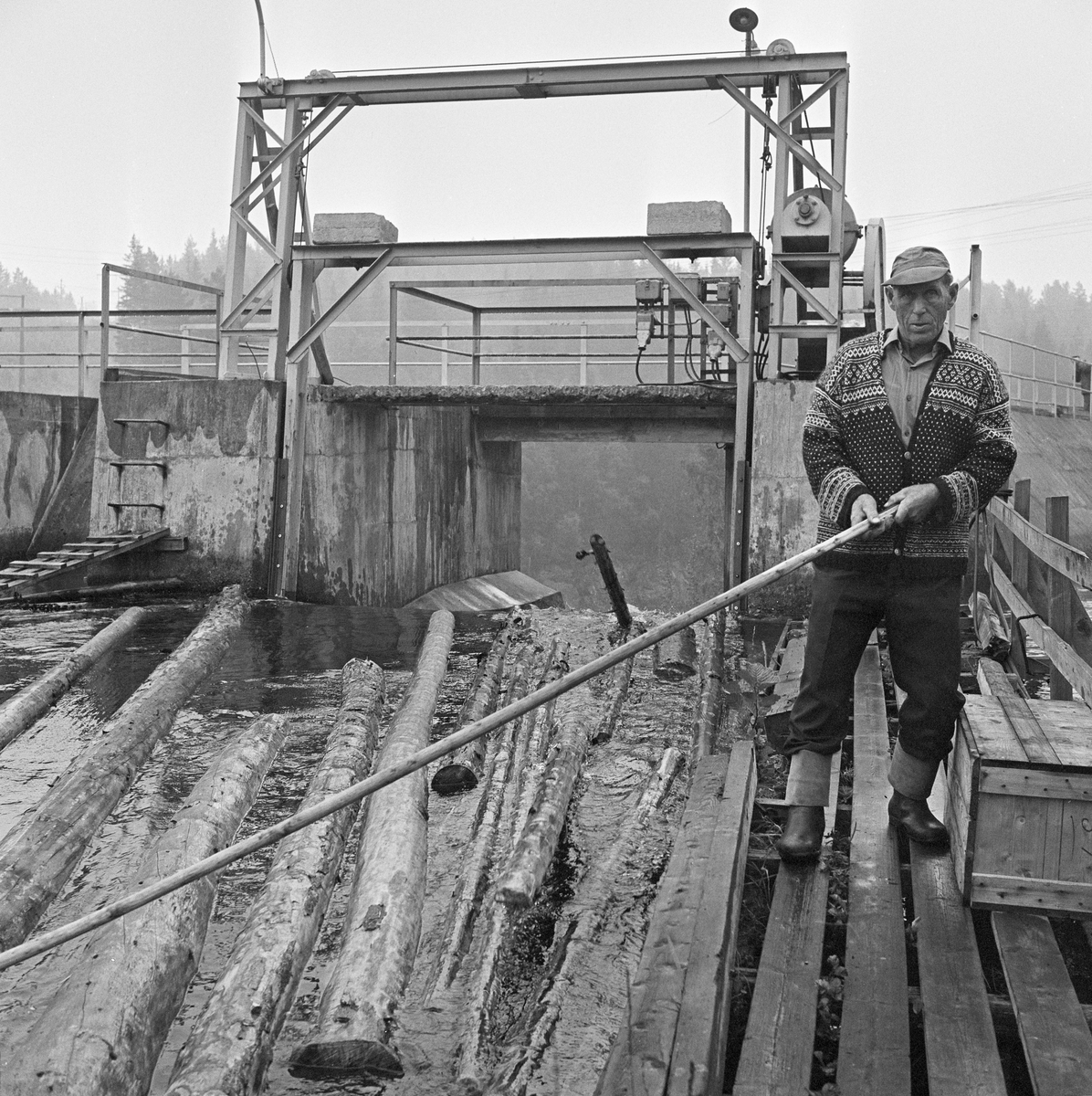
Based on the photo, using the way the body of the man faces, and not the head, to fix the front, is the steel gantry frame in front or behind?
behind

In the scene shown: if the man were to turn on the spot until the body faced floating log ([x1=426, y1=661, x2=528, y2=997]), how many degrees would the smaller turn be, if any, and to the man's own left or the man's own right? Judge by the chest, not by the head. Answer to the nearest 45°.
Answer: approximately 90° to the man's own right

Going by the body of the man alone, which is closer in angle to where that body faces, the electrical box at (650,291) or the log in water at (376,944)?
the log in water

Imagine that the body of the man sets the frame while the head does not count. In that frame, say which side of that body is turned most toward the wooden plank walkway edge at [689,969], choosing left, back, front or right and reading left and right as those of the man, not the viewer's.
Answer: front

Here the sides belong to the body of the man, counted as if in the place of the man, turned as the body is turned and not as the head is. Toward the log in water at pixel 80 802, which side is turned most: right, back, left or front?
right

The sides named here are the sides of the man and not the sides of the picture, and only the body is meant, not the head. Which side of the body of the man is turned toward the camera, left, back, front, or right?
front

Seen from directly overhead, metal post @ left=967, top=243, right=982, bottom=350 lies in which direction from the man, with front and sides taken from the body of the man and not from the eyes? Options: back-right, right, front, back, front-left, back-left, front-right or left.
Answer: back

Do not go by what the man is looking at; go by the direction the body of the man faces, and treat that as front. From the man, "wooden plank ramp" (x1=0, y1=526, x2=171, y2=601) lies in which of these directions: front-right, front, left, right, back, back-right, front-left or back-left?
back-right

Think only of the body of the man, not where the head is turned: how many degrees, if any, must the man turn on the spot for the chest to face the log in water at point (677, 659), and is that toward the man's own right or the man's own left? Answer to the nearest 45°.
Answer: approximately 180°
